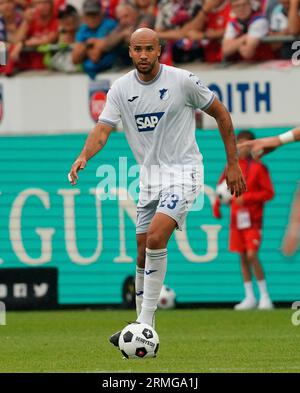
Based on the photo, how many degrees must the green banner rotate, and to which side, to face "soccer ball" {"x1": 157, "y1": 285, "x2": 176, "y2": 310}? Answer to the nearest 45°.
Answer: approximately 45° to its left

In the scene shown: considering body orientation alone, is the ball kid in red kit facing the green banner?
no

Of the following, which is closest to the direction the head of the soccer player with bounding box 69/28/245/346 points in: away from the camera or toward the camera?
toward the camera

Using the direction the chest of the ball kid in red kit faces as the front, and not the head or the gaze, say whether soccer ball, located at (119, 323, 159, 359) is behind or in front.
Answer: in front

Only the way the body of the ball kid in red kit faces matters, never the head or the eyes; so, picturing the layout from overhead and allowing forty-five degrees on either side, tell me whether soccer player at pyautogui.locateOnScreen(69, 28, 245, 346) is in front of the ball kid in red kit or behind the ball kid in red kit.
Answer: in front

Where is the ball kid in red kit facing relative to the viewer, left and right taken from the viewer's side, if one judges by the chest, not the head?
facing the viewer and to the left of the viewer

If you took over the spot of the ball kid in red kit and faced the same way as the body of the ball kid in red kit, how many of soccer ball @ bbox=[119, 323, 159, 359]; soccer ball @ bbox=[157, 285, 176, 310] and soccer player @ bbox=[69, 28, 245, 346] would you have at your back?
0

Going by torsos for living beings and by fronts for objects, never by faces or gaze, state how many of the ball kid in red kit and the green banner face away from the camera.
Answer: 0

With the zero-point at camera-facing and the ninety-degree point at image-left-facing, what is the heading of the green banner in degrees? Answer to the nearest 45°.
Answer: approximately 0°

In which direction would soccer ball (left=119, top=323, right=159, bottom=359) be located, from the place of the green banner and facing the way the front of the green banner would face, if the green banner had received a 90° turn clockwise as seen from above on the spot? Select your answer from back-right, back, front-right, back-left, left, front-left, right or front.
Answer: left
